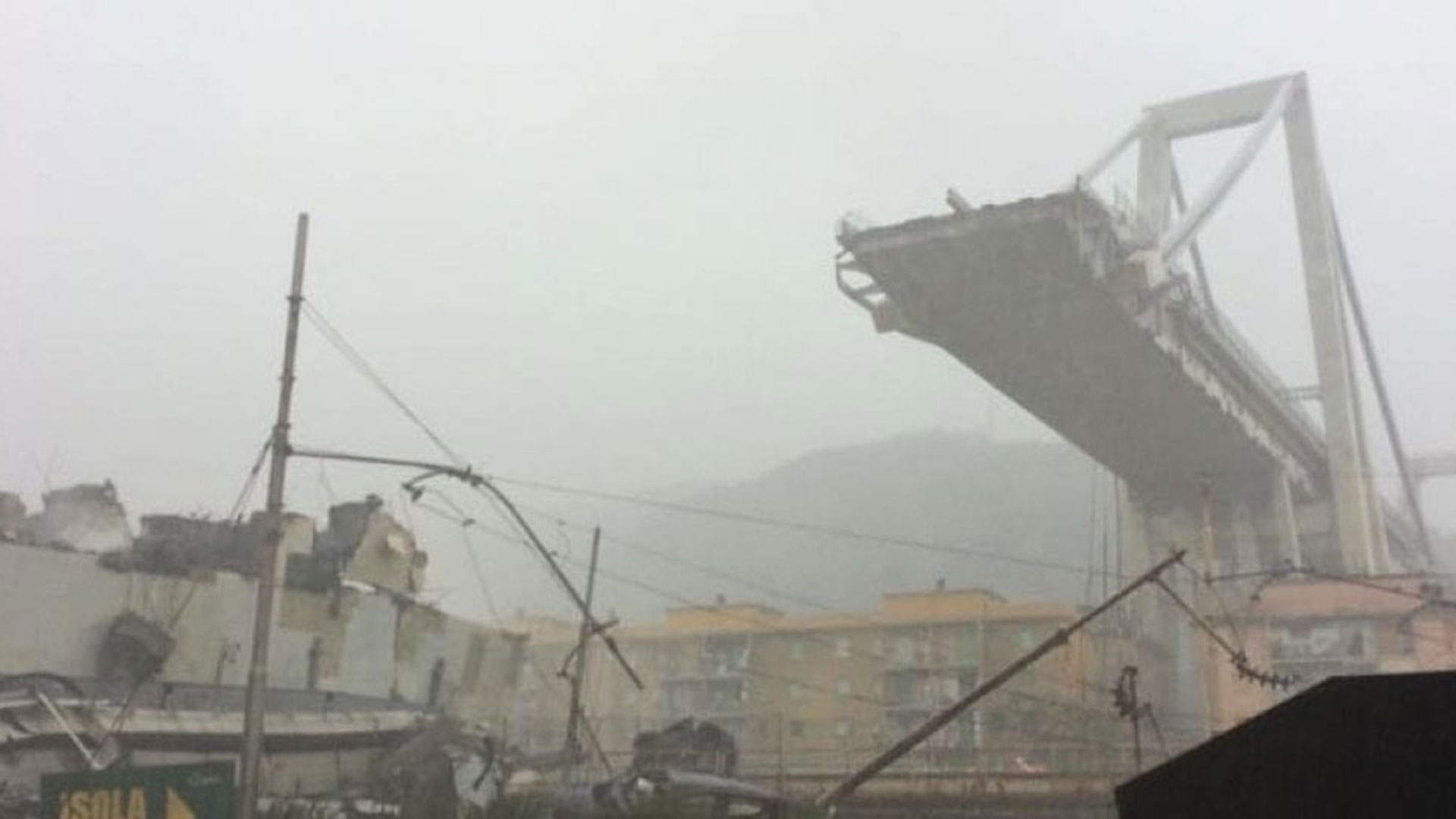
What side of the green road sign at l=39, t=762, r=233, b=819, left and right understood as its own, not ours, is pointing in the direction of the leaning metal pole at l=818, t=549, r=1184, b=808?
left

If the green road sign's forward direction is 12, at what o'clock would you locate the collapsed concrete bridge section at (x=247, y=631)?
The collapsed concrete bridge section is roughly at 6 o'clock from the green road sign.

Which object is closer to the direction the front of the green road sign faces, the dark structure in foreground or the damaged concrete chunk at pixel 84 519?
the dark structure in foreground

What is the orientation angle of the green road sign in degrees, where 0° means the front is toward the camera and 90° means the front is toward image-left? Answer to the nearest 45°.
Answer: approximately 0°

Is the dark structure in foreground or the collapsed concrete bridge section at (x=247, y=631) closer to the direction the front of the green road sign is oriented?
the dark structure in foreground

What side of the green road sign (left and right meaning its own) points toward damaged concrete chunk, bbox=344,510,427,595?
back

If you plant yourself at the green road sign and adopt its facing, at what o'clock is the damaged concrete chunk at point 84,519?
The damaged concrete chunk is roughly at 6 o'clock from the green road sign.

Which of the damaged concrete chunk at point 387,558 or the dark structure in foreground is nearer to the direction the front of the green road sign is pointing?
the dark structure in foreground
